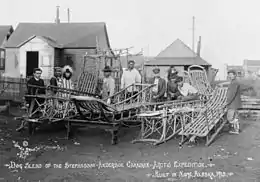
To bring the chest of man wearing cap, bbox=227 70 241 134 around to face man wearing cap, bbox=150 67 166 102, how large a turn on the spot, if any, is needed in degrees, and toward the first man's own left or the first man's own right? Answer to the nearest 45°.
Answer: approximately 45° to the first man's own right

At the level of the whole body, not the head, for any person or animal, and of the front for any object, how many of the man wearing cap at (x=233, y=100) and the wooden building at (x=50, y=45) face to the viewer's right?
0

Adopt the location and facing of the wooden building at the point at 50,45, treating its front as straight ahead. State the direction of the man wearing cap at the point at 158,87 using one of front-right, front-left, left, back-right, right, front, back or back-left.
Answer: front

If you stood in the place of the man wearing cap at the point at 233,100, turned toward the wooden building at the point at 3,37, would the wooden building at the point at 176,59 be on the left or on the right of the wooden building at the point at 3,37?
right

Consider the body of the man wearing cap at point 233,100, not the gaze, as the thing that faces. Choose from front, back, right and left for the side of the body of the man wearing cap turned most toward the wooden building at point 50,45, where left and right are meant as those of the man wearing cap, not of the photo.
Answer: right

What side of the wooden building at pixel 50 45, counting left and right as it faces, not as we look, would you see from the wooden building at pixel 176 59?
left

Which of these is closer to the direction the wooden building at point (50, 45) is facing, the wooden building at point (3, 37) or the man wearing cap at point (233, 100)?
the man wearing cap

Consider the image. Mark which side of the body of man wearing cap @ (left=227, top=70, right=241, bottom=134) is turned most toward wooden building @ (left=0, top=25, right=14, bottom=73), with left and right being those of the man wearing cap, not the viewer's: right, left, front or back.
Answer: right

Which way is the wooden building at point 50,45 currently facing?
toward the camera

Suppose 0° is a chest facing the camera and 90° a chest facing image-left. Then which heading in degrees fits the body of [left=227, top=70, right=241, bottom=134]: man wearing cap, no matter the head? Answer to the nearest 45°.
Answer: approximately 45°

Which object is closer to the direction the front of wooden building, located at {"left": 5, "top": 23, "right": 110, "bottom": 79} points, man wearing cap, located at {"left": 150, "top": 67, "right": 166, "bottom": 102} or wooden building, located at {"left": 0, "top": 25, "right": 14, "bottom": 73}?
the man wearing cap
